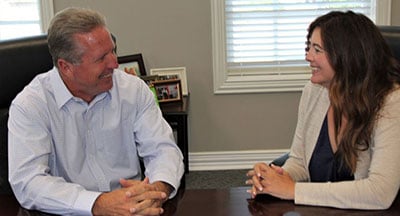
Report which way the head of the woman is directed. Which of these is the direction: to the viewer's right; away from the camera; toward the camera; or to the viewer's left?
to the viewer's left

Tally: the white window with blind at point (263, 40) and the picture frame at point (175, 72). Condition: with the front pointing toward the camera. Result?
2

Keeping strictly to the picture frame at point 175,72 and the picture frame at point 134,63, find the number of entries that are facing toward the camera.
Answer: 2

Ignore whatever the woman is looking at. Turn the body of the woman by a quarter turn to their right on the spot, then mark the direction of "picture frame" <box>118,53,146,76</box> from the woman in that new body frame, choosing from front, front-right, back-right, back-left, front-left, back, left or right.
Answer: front

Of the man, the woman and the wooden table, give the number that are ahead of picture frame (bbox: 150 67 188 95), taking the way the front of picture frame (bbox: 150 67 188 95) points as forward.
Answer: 3

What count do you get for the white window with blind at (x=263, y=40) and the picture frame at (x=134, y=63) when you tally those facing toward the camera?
2

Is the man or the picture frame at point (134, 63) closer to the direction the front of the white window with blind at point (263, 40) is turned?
the man

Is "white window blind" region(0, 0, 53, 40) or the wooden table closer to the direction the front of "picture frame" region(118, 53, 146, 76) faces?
the wooden table

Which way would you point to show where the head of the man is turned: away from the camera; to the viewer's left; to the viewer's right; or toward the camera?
to the viewer's right
